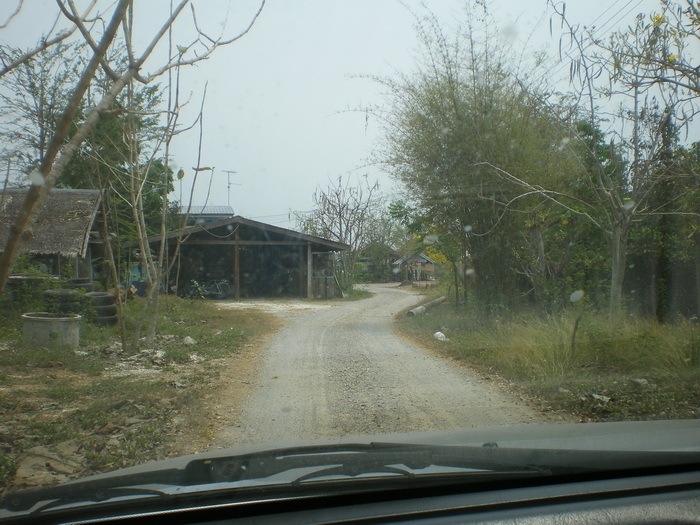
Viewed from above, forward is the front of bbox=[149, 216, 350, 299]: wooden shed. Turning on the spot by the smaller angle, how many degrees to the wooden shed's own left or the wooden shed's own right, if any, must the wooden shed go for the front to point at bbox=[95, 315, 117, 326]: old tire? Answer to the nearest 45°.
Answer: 0° — it already faces it

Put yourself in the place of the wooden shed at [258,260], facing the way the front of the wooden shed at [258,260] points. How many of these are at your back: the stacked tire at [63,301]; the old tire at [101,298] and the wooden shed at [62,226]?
0

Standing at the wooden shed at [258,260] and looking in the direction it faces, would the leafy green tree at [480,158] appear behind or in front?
in front

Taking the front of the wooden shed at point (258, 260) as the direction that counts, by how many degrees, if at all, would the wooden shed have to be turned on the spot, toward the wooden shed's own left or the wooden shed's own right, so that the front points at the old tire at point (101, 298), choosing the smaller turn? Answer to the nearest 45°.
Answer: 0° — it already faces it

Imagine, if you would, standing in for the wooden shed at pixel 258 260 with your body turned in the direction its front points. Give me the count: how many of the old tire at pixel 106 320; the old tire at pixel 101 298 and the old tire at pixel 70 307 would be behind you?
0

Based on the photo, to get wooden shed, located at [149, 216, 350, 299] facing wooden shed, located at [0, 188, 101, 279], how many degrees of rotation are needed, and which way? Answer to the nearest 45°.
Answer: approximately 45° to its right

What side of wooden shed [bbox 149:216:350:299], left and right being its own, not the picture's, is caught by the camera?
front

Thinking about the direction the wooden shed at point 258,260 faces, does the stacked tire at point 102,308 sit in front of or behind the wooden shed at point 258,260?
in front

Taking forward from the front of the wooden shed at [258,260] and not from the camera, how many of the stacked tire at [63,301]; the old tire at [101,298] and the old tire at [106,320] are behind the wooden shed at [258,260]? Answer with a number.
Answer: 0

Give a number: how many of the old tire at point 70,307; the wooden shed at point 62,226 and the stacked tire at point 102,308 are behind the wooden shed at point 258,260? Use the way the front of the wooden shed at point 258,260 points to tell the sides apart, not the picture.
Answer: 0

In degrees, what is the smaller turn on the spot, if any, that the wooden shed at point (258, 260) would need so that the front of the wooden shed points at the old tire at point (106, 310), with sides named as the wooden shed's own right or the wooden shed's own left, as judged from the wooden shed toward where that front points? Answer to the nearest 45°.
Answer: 0° — it already faces it
